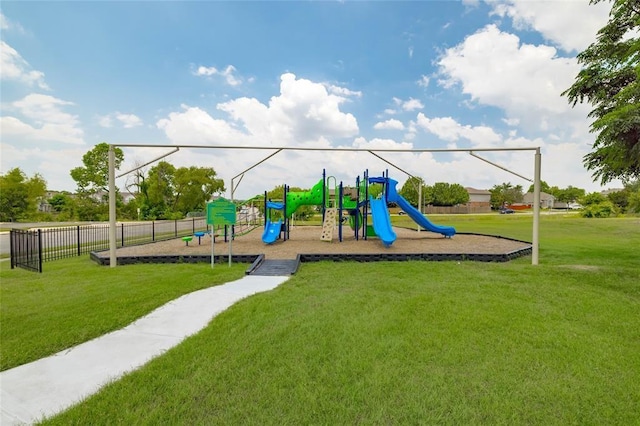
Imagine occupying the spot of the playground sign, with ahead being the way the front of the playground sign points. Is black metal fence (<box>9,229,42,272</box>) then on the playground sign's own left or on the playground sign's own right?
on the playground sign's own right

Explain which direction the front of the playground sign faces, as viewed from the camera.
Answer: facing the viewer

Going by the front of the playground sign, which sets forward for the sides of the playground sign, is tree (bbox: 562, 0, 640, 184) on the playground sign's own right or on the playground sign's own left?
on the playground sign's own left

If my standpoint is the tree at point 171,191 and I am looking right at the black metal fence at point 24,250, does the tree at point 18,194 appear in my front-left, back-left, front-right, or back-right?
front-right

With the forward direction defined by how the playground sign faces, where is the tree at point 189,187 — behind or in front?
behind

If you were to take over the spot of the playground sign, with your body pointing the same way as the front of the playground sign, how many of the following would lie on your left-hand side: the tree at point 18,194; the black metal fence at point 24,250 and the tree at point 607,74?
1

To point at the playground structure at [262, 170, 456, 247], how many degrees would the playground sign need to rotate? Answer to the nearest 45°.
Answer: approximately 135° to its left

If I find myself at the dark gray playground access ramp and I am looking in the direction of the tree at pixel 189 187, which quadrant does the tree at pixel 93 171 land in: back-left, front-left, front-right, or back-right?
front-left

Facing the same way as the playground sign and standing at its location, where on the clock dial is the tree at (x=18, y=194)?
The tree is roughly at 5 o'clock from the playground sign.

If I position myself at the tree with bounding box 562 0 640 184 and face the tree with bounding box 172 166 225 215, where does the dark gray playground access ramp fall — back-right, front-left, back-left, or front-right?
front-left

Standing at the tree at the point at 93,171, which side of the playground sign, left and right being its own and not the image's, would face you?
back

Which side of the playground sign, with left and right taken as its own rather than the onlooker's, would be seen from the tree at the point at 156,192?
back
